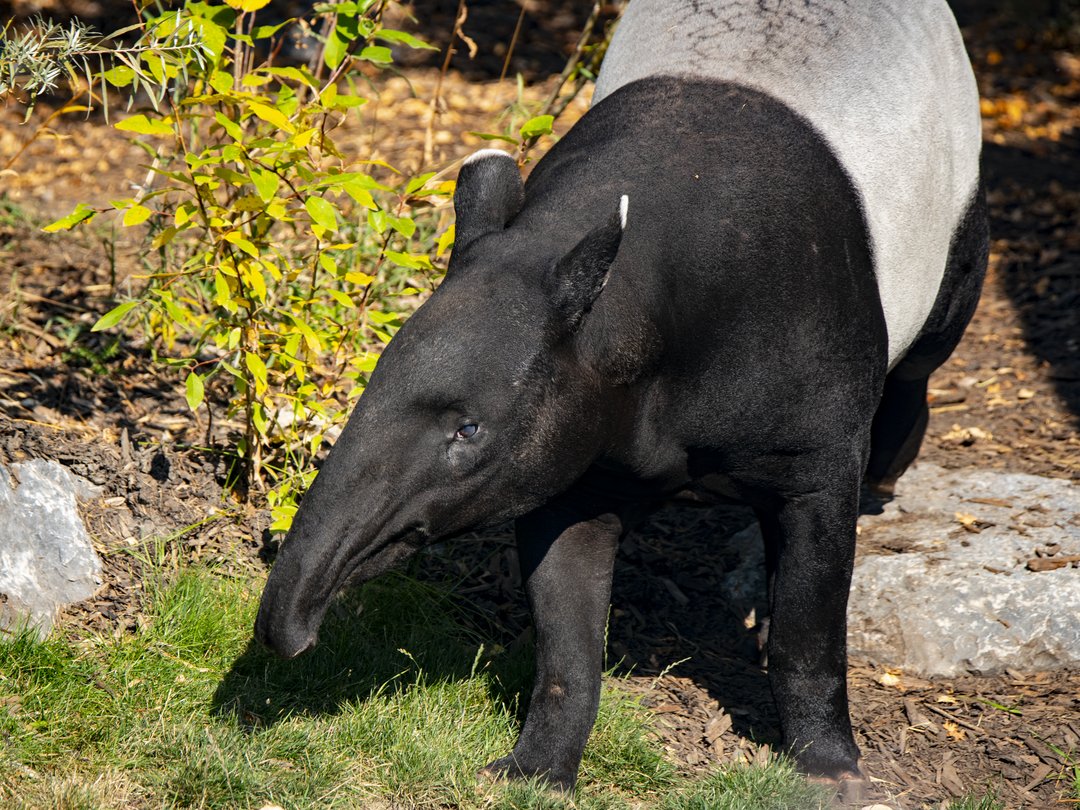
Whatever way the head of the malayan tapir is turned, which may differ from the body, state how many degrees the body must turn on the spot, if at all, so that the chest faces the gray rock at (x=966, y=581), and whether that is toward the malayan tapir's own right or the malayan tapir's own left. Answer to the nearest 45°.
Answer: approximately 180°

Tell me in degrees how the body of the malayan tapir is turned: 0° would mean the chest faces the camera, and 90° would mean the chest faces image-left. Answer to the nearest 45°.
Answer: approximately 45°

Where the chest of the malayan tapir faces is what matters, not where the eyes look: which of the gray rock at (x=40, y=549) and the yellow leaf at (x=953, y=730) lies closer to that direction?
the gray rock

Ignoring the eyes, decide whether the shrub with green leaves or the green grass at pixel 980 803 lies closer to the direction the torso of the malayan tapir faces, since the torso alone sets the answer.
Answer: the shrub with green leaves

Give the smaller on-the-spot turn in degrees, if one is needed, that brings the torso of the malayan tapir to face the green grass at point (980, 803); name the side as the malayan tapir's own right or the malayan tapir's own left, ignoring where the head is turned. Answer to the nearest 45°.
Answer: approximately 135° to the malayan tapir's own left

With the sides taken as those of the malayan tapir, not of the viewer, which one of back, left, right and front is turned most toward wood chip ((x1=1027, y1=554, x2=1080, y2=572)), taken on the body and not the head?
back

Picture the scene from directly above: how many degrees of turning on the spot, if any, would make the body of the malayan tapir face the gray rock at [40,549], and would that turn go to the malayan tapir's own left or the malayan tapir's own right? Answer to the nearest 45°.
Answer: approximately 45° to the malayan tapir's own right
